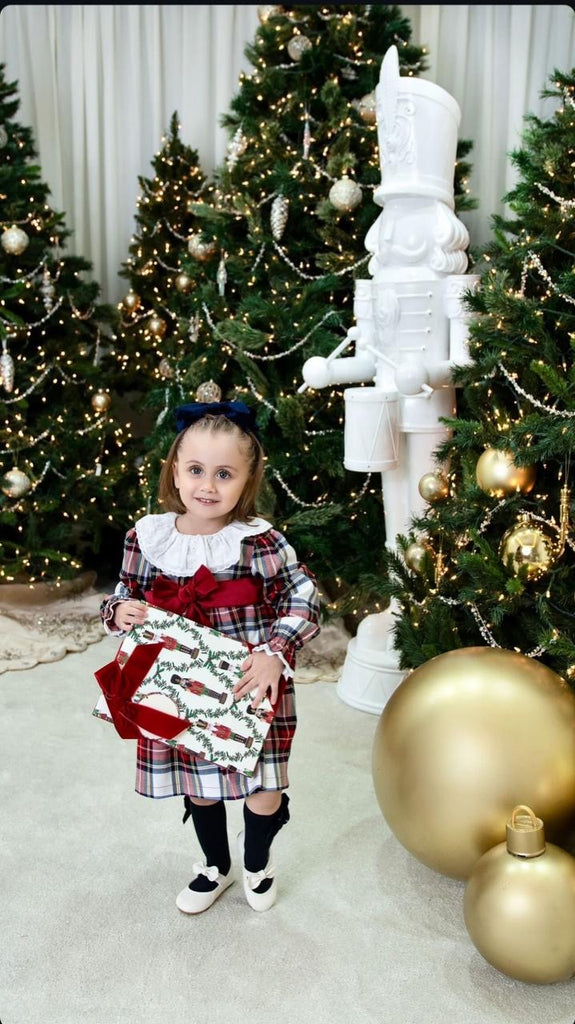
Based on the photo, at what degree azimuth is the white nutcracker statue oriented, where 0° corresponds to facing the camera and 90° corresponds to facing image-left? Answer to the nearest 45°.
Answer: approximately 45°

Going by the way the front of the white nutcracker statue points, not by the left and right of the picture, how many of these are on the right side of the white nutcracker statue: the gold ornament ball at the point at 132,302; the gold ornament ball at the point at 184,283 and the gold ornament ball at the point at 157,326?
3

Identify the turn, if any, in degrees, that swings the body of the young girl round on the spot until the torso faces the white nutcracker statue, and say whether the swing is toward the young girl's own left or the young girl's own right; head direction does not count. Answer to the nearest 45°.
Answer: approximately 135° to the young girl's own left

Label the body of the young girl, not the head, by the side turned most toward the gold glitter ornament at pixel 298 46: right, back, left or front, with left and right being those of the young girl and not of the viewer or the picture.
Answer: back

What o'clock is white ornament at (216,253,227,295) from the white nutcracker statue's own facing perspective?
The white ornament is roughly at 3 o'clock from the white nutcracker statue.

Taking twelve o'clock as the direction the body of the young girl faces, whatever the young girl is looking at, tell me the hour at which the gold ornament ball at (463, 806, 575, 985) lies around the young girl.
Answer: The gold ornament ball is roughly at 10 o'clock from the young girl.

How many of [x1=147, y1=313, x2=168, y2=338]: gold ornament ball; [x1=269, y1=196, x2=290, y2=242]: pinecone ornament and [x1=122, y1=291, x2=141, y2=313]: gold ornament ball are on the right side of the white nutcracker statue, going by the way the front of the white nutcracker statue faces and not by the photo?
3

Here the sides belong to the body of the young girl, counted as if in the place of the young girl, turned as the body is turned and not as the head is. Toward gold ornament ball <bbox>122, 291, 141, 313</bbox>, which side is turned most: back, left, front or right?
back

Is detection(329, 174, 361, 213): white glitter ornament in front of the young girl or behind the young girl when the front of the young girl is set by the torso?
behind

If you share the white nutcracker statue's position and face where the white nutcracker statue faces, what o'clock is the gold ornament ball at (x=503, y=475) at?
The gold ornament ball is roughly at 10 o'clock from the white nutcracker statue.

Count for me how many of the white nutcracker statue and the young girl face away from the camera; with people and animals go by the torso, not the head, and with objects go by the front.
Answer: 0

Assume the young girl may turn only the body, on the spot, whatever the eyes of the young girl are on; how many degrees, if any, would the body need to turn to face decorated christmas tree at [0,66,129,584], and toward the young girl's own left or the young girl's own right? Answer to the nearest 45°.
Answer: approximately 180°

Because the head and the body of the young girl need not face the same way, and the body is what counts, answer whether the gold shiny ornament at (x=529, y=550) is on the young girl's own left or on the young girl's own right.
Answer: on the young girl's own left
